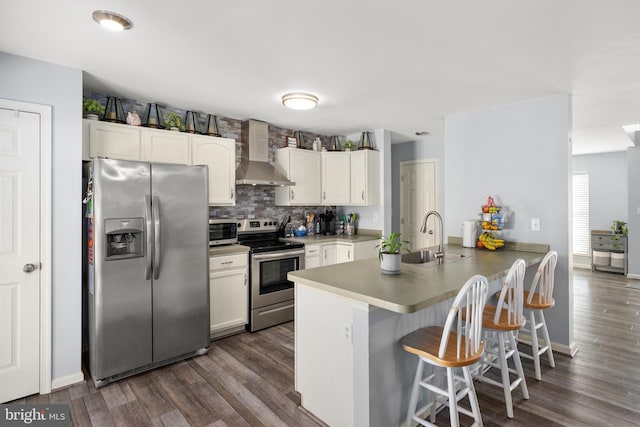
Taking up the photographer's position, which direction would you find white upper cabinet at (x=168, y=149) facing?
facing the viewer and to the right of the viewer

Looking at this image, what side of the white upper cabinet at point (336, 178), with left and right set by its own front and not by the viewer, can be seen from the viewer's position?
front

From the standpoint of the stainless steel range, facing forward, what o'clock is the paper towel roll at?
The paper towel roll is roughly at 11 o'clock from the stainless steel range.

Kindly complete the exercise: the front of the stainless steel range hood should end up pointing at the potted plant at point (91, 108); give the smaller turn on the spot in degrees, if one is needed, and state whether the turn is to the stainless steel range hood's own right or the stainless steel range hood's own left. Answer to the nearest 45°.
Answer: approximately 90° to the stainless steel range hood's own right

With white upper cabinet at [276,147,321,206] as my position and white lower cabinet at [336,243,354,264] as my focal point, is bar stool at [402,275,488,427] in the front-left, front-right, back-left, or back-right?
front-right

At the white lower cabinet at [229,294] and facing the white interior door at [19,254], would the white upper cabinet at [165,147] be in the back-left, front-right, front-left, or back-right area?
front-right

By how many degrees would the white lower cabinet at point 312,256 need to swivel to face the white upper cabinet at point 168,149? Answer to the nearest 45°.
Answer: approximately 90° to its right

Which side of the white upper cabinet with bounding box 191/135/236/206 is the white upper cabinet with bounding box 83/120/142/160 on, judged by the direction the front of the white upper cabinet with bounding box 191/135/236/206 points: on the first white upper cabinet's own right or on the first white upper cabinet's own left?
on the first white upper cabinet's own right

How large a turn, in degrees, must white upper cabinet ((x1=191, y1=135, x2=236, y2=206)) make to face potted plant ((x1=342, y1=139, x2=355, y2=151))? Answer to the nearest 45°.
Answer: approximately 45° to its left

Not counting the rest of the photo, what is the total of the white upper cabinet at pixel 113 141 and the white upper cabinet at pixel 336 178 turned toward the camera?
2

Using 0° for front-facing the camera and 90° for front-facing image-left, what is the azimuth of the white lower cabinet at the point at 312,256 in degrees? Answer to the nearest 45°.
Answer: approximately 315°

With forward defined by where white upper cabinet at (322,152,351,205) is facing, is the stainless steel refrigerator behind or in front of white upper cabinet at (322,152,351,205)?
in front
